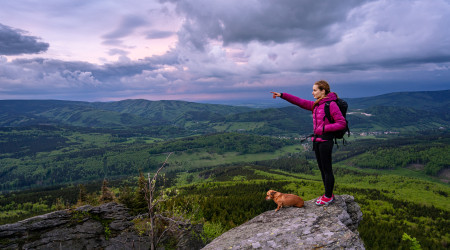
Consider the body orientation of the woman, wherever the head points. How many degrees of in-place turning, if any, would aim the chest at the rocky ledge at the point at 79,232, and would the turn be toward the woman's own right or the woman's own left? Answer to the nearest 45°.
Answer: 0° — they already face it

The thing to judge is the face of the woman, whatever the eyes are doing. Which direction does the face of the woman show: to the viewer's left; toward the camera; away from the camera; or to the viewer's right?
to the viewer's left

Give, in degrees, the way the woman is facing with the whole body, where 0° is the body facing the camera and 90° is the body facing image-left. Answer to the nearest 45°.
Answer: approximately 90°

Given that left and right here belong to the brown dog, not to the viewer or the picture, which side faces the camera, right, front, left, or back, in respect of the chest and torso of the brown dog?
left

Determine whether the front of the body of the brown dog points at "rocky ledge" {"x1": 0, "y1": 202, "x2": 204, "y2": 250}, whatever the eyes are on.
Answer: yes

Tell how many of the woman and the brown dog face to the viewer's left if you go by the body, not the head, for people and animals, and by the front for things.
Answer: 2
